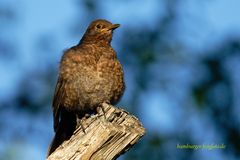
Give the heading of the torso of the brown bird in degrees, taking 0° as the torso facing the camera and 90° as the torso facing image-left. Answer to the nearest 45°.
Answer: approximately 315°
